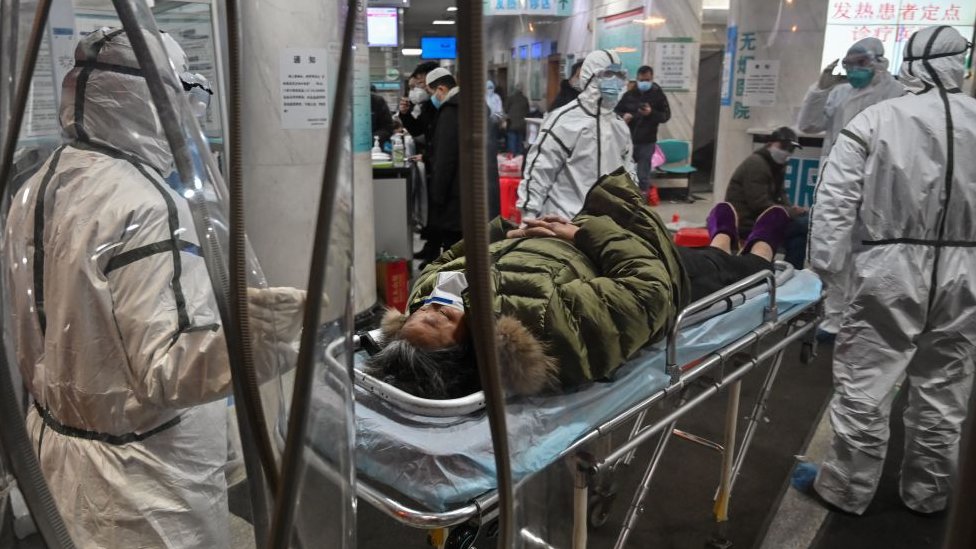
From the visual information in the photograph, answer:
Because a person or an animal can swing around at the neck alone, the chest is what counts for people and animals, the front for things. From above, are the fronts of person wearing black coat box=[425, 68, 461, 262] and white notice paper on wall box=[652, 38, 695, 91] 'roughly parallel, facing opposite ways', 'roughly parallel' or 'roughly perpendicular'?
roughly perpendicular

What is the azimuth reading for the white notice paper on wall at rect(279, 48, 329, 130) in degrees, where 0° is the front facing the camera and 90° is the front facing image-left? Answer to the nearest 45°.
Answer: approximately 0°

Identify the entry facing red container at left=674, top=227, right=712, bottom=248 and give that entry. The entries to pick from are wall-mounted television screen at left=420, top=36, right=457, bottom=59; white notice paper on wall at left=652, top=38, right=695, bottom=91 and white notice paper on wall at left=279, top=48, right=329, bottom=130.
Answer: white notice paper on wall at left=652, top=38, right=695, bottom=91

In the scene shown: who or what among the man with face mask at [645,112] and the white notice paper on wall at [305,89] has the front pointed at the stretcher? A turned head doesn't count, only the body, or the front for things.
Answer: the man with face mask

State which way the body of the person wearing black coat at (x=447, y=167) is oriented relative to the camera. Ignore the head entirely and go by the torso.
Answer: to the viewer's left

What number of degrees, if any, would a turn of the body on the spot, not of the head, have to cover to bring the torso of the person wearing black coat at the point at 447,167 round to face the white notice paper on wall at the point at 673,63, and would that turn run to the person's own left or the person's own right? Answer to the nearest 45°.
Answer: approximately 90° to the person's own right
